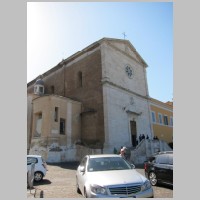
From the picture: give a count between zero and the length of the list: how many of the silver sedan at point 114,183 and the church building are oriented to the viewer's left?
0

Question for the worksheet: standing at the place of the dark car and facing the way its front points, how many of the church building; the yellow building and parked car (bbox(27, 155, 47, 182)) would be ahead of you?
0

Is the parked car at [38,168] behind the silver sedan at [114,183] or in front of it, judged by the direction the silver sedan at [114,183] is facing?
behind

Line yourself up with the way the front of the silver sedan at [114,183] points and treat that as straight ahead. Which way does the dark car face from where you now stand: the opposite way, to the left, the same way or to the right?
the same way

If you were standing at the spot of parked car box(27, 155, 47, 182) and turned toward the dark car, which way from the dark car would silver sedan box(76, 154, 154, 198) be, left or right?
right

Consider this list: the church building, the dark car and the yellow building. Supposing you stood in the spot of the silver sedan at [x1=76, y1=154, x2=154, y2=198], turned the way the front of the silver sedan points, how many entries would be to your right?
0

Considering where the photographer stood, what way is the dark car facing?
facing the viewer and to the right of the viewer

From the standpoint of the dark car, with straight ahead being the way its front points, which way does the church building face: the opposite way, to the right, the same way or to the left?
the same way

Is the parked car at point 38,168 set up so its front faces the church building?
no

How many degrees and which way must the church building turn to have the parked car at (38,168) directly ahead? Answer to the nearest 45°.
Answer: approximately 45° to its right

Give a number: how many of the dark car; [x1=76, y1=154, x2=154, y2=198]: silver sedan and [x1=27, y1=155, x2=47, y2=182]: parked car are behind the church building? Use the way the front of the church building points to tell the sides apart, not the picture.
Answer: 0

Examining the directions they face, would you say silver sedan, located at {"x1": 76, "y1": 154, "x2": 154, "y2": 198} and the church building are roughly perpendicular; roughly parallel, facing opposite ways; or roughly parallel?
roughly parallel

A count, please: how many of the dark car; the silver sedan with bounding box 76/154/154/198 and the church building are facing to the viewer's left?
0
